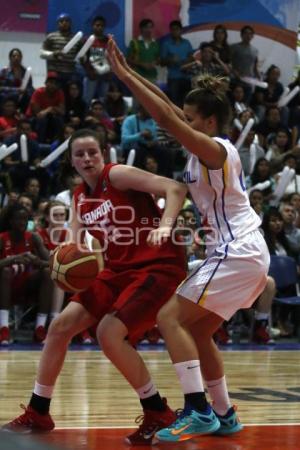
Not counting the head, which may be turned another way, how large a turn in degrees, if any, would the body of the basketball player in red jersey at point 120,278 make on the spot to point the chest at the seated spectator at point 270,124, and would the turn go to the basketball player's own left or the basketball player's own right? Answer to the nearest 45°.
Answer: approximately 135° to the basketball player's own right

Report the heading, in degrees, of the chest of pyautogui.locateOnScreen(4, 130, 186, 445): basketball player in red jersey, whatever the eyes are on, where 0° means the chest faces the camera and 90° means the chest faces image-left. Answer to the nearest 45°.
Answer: approximately 45°

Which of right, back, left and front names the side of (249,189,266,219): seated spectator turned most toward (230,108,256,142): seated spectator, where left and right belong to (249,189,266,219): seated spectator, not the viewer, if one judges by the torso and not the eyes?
back

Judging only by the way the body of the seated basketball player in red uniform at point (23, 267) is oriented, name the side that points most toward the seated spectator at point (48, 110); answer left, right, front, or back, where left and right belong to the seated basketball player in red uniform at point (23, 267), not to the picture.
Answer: back

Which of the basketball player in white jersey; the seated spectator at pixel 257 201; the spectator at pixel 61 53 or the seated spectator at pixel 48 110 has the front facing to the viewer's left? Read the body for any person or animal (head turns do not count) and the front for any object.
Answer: the basketball player in white jersey

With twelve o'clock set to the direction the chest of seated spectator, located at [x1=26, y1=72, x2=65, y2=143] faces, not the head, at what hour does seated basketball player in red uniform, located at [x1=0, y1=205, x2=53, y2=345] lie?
seated basketball player in red uniform, located at [x1=0, y1=205, x2=53, y2=345] is roughly at 12 o'clock from seated spectator, located at [x1=26, y1=72, x2=65, y2=143].

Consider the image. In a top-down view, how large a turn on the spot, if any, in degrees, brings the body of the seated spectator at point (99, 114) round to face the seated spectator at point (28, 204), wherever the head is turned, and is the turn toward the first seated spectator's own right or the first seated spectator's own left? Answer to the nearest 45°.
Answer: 0° — they already face them

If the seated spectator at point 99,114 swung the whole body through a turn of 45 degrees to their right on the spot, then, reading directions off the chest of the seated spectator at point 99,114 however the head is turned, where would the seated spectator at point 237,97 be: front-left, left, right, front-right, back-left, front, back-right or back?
back

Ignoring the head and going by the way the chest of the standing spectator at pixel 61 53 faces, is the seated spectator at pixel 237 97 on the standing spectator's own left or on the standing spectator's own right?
on the standing spectator's own left

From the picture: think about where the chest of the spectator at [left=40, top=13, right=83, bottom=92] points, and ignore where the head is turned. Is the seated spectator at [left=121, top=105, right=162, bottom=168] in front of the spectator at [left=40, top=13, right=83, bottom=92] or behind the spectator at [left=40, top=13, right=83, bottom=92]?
in front

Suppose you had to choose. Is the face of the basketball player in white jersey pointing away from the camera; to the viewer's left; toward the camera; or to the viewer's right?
to the viewer's left

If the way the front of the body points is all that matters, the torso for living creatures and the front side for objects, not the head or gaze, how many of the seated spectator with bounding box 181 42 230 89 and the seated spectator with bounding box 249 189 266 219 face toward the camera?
2

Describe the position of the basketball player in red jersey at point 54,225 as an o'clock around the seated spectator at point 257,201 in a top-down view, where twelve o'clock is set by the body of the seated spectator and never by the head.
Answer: The basketball player in red jersey is roughly at 2 o'clock from the seated spectator.

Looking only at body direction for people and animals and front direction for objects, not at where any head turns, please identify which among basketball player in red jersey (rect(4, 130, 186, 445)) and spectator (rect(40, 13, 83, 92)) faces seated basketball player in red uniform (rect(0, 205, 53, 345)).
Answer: spectator (rect(40, 13, 83, 92))
